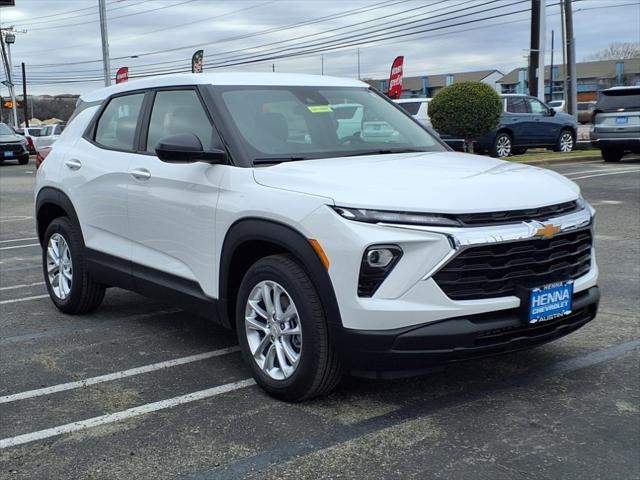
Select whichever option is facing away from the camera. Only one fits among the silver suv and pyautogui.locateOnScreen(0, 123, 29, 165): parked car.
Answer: the silver suv

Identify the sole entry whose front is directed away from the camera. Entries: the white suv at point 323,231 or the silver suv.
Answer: the silver suv

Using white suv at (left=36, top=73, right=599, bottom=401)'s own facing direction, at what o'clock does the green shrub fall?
The green shrub is roughly at 8 o'clock from the white suv.

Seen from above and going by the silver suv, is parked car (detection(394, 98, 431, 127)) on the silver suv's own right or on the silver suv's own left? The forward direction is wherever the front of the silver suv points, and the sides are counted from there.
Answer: on the silver suv's own left

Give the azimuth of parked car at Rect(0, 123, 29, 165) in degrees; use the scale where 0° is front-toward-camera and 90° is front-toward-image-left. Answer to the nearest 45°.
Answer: approximately 315°

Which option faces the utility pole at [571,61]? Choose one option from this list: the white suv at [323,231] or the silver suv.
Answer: the silver suv

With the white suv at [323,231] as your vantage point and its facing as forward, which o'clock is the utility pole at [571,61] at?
The utility pole is roughly at 8 o'clock from the white suv.

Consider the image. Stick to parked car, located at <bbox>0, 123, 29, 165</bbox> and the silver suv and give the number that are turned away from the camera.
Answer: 1

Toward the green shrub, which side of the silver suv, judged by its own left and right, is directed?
left

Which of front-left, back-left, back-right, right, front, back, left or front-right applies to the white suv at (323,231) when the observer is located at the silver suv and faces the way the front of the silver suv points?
back

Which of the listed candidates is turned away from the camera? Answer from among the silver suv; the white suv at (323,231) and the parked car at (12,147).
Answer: the silver suv

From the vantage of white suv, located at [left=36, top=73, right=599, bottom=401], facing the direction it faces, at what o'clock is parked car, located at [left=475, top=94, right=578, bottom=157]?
The parked car is roughly at 8 o'clock from the white suv.

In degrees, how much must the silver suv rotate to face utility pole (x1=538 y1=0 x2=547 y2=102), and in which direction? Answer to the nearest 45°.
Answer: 0° — it already faces it

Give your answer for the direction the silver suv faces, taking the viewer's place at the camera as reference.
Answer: facing away from the viewer
